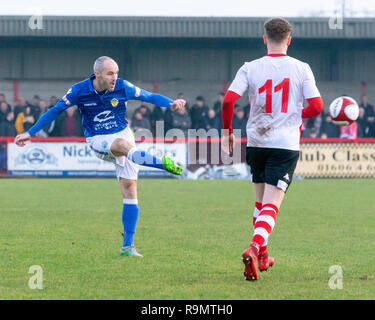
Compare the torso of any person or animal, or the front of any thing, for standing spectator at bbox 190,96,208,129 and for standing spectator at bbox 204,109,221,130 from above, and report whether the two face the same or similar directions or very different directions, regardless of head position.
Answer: same or similar directions

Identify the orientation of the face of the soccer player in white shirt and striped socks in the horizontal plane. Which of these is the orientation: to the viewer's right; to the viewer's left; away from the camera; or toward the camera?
away from the camera

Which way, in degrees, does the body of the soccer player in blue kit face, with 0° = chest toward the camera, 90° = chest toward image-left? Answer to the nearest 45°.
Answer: approximately 315°

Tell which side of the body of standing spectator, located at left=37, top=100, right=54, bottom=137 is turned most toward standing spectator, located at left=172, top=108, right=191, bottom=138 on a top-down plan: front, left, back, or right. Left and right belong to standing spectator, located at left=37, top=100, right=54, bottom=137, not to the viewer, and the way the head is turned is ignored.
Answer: left

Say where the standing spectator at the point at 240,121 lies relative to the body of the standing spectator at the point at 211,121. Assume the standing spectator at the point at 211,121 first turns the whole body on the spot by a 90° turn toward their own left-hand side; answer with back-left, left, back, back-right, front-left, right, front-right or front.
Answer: front-right

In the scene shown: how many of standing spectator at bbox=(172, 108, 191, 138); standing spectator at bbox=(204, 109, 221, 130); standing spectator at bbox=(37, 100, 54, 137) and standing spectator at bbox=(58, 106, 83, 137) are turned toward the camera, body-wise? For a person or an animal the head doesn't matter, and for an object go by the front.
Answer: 4

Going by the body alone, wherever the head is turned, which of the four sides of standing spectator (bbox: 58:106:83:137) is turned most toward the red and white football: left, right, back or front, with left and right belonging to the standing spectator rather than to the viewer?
front

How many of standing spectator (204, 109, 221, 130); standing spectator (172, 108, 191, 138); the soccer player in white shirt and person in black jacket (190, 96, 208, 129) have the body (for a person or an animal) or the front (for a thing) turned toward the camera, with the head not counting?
3

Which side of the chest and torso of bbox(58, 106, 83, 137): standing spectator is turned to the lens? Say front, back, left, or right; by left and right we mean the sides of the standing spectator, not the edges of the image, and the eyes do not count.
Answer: front

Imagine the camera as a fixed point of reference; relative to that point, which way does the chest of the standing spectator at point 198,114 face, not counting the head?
toward the camera

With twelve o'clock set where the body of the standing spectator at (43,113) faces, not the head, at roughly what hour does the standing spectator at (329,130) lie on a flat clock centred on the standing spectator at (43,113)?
the standing spectator at (329,130) is roughly at 9 o'clock from the standing spectator at (43,113).

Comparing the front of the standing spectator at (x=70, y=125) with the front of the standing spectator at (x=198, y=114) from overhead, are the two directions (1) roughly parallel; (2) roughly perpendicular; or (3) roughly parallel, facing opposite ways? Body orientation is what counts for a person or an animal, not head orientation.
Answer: roughly parallel

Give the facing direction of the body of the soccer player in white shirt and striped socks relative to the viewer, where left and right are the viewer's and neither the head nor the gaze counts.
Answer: facing away from the viewer

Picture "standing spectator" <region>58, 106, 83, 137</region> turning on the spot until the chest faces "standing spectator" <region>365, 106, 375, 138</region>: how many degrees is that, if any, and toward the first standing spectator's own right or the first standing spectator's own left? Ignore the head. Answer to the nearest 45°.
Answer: approximately 90° to the first standing spectator's own left

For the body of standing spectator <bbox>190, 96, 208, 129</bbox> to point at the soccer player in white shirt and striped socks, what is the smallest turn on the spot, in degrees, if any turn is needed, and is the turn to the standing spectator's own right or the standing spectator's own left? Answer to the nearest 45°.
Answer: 0° — they already face them

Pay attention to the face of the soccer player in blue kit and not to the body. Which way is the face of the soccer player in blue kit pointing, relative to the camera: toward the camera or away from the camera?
toward the camera

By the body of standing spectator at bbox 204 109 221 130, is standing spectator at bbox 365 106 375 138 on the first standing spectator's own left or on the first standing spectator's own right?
on the first standing spectator's own left

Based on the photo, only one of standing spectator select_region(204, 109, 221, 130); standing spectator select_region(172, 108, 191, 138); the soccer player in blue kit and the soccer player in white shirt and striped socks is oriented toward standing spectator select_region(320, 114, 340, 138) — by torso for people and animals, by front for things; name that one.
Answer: the soccer player in white shirt and striped socks

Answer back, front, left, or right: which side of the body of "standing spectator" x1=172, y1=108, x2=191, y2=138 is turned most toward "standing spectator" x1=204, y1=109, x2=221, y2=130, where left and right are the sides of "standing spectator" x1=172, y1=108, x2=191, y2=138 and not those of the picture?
left

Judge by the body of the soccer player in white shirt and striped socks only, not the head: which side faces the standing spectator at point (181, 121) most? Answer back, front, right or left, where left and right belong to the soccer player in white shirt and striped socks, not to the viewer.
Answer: front

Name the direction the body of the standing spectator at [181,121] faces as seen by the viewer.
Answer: toward the camera
